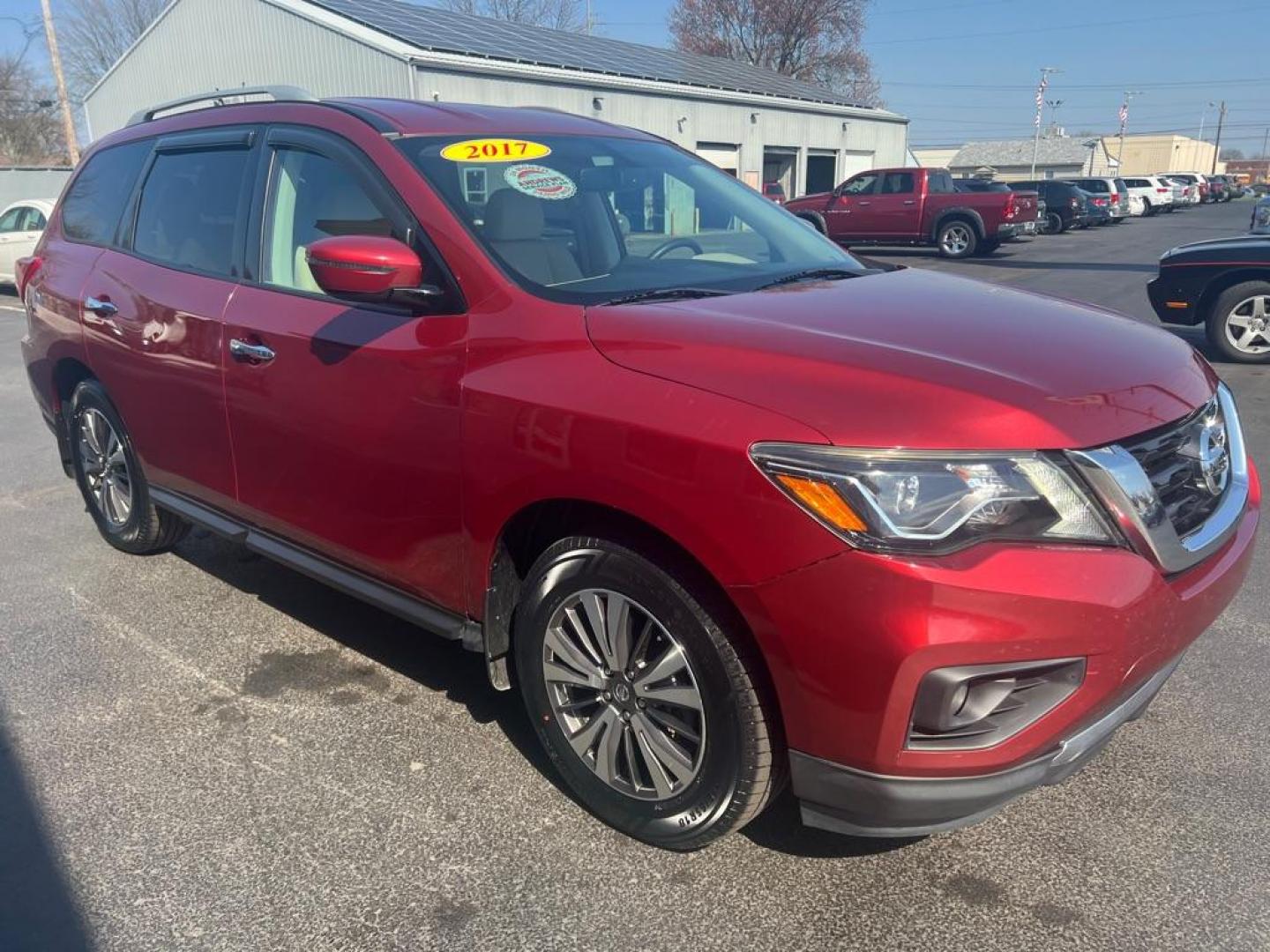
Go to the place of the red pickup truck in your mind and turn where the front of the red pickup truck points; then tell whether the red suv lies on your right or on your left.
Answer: on your left

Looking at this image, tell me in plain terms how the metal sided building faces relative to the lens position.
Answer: facing the viewer and to the right of the viewer

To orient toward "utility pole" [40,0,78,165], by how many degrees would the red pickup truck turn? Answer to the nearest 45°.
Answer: approximately 45° to its left

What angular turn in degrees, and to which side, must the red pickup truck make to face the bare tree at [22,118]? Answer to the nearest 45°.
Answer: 0° — it already faces it

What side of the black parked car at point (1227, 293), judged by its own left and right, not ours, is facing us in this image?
left

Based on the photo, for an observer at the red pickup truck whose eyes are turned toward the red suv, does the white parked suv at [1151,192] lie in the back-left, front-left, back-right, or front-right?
back-left

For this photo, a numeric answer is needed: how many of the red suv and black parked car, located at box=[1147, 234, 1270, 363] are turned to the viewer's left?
1

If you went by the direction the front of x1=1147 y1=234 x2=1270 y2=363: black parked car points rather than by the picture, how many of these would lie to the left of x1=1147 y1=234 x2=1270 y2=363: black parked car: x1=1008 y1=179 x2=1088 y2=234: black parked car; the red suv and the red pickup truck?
1

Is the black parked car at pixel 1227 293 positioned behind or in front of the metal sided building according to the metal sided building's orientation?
in front

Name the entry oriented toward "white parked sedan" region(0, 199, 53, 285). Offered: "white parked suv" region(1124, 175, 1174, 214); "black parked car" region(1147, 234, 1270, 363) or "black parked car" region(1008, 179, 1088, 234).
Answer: "black parked car" region(1147, 234, 1270, 363)

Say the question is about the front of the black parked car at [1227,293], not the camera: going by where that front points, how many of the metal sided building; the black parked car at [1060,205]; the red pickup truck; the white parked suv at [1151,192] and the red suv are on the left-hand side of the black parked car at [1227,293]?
1

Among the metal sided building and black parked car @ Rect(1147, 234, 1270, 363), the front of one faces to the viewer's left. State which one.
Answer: the black parked car

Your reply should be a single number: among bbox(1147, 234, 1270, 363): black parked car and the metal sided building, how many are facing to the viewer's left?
1

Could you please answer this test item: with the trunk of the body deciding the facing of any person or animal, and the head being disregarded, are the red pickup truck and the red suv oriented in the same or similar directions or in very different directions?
very different directions

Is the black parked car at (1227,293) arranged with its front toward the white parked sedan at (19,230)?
yes

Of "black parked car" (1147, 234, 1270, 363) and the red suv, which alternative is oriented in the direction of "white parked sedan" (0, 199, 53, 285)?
the black parked car

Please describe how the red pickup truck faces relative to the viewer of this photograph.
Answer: facing away from the viewer and to the left of the viewer
